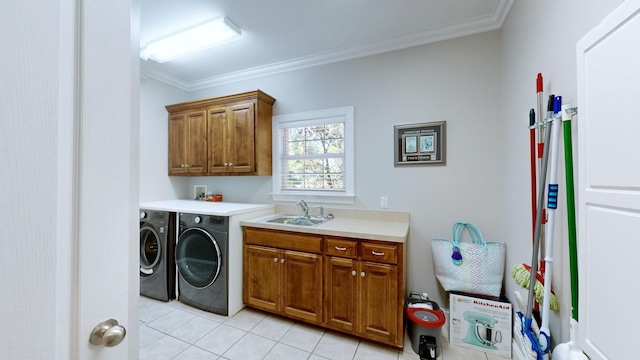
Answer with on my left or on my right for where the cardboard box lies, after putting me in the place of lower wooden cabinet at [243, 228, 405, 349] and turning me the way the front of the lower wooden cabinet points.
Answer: on my left

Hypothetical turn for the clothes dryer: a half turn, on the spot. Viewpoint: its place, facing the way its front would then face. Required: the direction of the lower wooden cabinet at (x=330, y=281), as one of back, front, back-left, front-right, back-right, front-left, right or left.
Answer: right

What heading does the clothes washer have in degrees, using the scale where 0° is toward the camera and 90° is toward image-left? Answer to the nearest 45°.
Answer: approximately 45°

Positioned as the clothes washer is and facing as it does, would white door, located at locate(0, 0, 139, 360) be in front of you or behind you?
in front

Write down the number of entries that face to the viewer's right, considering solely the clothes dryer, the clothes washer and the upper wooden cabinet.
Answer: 0

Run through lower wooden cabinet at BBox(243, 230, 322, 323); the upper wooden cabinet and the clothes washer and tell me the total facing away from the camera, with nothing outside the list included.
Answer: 0

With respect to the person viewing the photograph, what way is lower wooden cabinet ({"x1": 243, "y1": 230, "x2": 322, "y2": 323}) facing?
facing the viewer and to the left of the viewer

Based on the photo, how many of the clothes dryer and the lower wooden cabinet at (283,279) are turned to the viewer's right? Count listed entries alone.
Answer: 0

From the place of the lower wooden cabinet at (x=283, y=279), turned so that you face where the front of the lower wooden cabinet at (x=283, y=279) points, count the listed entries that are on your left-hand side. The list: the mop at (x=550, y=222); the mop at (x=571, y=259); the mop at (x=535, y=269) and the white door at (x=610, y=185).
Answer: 4

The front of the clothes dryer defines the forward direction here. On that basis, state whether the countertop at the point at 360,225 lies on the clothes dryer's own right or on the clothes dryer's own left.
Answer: on the clothes dryer's own left

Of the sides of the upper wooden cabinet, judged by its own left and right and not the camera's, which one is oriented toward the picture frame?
left

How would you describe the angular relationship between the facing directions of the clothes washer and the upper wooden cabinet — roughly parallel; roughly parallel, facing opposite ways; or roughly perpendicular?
roughly parallel

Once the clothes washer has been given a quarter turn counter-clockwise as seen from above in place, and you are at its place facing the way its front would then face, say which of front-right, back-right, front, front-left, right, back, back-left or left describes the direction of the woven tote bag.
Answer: front

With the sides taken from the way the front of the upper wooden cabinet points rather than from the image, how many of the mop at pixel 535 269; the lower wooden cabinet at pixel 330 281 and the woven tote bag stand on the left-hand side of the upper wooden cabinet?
3
